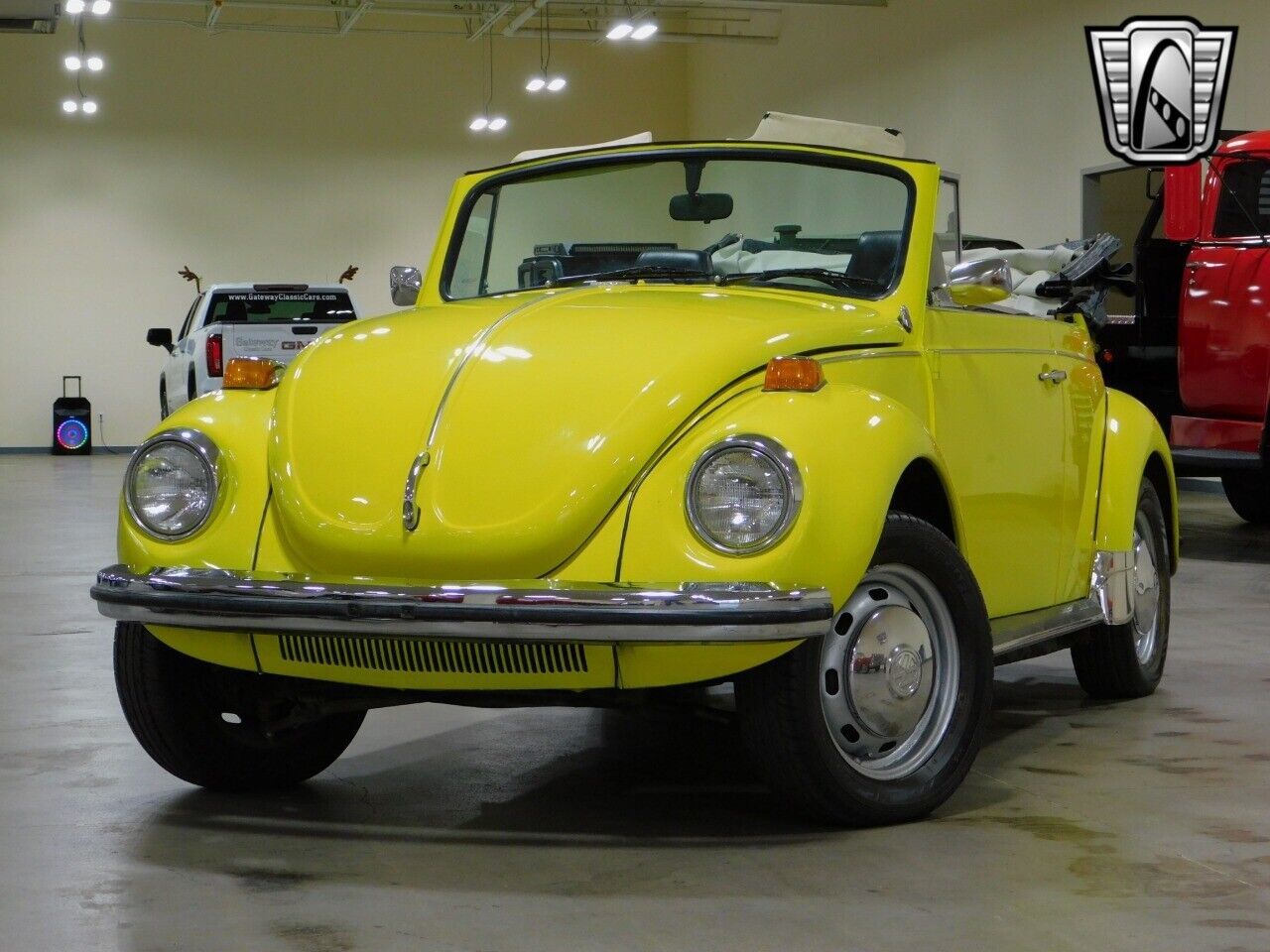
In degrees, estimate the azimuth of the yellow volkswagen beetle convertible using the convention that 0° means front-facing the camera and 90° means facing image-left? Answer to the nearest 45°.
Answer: approximately 45°

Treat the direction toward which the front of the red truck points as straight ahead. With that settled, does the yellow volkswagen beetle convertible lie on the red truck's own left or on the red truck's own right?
on the red truck's own right

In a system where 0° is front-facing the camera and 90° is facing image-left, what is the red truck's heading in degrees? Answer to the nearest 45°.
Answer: approximately 315°

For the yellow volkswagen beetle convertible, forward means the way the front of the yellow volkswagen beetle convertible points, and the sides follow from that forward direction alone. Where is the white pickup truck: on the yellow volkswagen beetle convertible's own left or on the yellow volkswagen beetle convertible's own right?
on the yellow volkswagen beetle convertible's own right

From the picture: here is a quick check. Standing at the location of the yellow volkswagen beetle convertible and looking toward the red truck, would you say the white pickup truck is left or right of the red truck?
left

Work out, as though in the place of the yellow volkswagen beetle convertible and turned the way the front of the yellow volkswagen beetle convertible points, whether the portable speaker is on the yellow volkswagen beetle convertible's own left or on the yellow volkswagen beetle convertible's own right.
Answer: on the yellow volkswagen beetle convertible's own right

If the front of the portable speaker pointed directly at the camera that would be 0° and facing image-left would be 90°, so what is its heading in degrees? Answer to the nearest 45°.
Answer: approximately 0°
